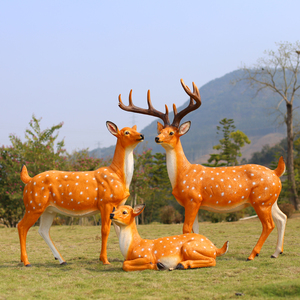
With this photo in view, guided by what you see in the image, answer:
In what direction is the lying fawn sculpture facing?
to the viewer's left

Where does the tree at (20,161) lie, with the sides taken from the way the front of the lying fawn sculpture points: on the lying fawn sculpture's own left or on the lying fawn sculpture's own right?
on the lying fawn sculpture's own right
